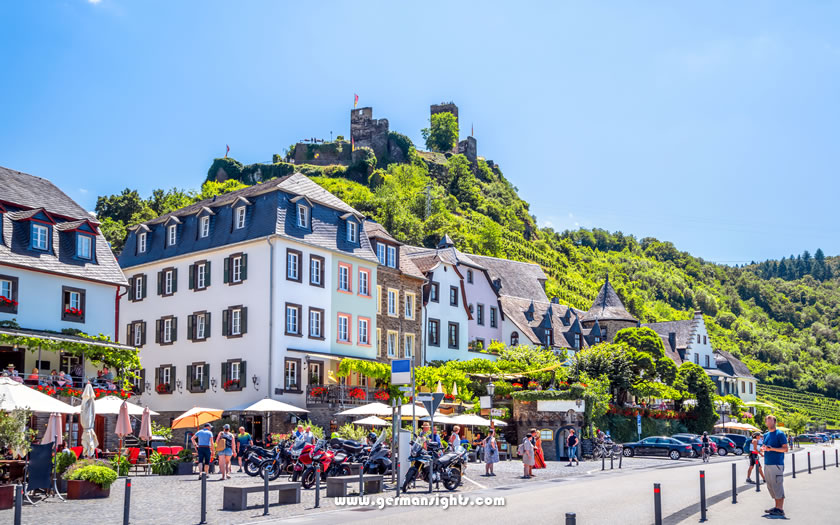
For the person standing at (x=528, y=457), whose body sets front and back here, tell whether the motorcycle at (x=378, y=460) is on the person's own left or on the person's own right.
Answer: on the person's own right

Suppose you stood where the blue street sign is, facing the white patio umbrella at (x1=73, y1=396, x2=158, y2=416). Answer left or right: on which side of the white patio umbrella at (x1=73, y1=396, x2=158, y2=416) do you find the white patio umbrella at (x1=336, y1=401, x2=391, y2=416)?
right

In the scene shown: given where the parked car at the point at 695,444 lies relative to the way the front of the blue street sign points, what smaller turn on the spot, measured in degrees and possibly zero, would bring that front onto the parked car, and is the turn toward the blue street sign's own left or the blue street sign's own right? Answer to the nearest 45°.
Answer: approximately 135° to the blue street sign's own left

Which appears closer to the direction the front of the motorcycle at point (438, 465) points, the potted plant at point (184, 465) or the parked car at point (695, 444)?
the potted plant

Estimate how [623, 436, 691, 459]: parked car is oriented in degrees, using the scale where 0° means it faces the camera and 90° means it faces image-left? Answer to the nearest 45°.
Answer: approximately 90°

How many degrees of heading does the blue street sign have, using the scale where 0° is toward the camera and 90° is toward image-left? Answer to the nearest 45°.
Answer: approximately 0°

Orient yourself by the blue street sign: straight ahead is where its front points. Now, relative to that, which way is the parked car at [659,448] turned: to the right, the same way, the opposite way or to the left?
to the right

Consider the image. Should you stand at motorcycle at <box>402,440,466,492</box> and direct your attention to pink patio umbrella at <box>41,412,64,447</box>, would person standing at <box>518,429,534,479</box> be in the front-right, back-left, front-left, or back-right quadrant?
back-right
